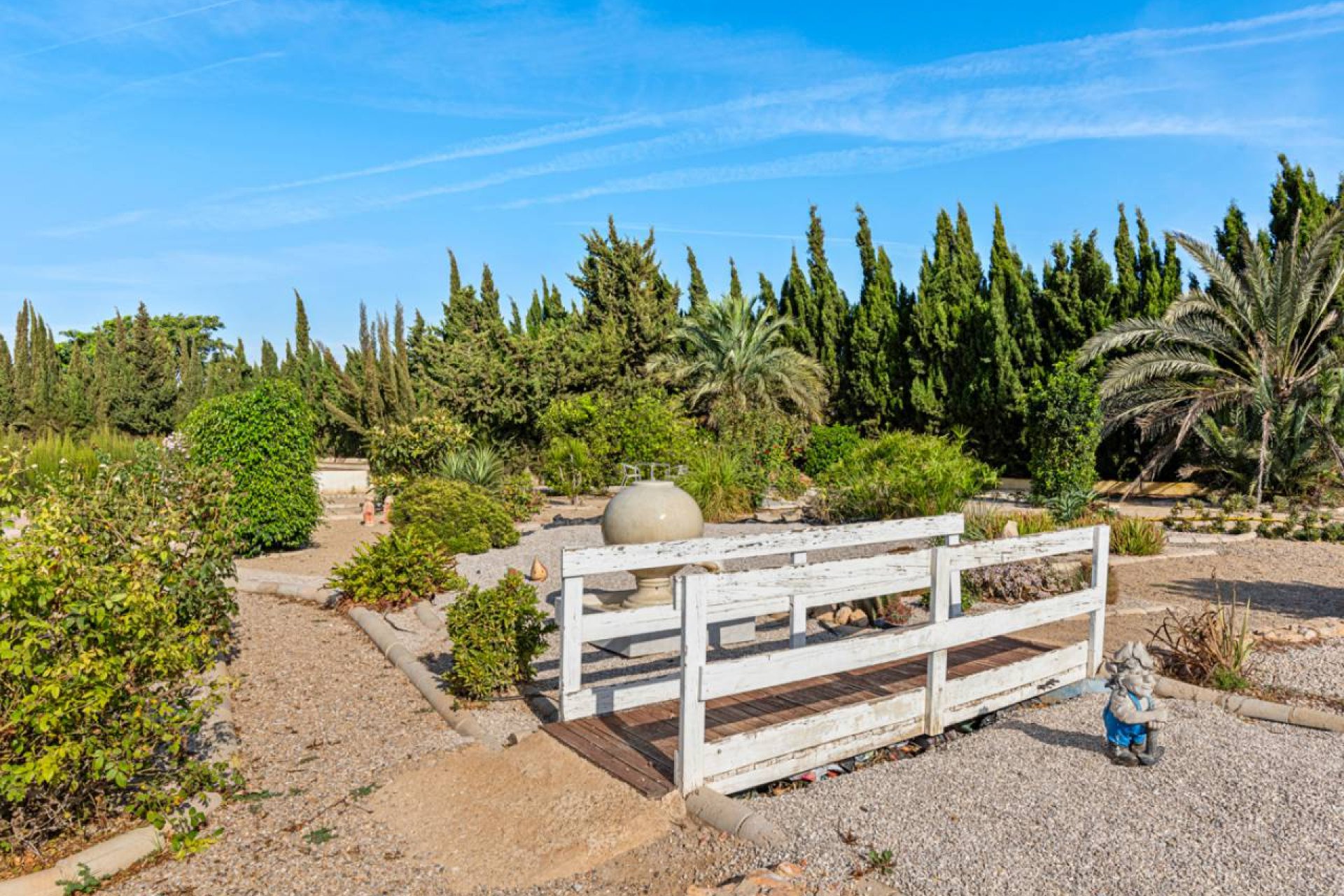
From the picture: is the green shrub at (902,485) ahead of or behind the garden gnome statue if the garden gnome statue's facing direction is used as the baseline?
behind

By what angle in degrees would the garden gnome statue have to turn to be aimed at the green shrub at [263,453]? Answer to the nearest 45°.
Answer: approximately 135° to its right

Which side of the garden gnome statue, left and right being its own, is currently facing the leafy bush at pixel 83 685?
right

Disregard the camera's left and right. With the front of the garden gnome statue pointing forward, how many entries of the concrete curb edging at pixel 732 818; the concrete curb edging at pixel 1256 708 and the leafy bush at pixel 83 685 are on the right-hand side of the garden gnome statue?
2

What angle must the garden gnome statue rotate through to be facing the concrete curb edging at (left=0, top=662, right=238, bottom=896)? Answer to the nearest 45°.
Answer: approximately 90° to its right

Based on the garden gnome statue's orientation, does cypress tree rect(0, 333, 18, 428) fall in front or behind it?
behind

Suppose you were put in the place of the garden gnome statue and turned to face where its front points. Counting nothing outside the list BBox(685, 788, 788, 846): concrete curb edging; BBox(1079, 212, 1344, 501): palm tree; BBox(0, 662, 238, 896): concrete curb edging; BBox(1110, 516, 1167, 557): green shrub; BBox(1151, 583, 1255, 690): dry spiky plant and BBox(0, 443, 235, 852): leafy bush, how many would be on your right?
3

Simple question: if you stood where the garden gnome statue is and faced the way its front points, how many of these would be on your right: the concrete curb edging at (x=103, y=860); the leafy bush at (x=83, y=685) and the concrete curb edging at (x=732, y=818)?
3

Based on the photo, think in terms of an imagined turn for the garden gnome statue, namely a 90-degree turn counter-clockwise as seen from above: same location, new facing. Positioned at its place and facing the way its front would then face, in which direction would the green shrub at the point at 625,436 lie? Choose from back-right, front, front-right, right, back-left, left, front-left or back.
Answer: left

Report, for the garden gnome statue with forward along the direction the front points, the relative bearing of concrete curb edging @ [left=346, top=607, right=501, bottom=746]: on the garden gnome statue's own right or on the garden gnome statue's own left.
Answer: on the garden gnome statue's own right

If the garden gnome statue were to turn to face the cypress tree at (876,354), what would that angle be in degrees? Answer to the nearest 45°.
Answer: approximately 135° to its left

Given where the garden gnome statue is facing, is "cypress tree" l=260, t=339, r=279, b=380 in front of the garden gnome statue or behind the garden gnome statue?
behind

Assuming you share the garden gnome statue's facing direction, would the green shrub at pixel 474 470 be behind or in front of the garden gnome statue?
behind

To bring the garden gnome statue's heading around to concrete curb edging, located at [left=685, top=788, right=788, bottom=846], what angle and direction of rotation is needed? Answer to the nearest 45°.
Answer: approximately 90° to its right
